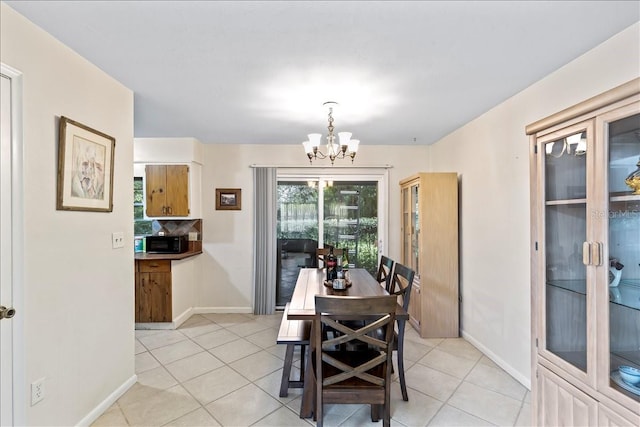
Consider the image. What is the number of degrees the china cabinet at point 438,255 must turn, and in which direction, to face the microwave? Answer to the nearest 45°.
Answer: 0° — it already faces it

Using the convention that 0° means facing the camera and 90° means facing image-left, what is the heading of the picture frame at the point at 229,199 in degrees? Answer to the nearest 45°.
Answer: approximately 0°

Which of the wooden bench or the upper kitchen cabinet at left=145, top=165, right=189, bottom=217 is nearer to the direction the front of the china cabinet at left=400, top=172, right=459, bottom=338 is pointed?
the upper kitchen cabinet

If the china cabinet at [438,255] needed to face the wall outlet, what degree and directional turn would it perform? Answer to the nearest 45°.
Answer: approximately 45° to its left

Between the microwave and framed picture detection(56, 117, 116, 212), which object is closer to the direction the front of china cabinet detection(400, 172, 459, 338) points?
the microwave

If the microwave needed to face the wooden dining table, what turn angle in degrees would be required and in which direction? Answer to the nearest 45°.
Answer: approximately 45° to its left

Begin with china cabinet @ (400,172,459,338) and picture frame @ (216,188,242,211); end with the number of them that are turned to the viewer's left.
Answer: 1

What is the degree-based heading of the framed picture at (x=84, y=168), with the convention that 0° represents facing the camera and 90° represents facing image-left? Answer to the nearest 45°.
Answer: approximately 315°

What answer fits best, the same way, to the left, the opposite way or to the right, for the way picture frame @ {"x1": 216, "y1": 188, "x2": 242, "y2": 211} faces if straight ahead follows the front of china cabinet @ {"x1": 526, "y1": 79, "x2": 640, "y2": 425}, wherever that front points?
to the left

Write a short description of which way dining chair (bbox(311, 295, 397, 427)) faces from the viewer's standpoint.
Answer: facing away from the viewer

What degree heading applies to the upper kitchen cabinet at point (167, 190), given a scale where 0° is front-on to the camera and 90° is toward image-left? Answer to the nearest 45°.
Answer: approximately 0°
